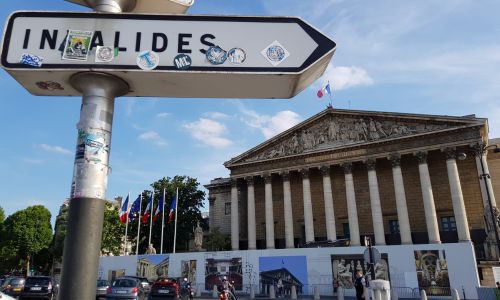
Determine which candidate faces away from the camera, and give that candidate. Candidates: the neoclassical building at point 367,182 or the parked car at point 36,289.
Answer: the parked car

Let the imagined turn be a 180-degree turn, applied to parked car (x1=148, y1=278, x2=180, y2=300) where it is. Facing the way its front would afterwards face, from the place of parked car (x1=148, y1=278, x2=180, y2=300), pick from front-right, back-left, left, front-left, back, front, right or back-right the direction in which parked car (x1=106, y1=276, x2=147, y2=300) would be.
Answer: front-right

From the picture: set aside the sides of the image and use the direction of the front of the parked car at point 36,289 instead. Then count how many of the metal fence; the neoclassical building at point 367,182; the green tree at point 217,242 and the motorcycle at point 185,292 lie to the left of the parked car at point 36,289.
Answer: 0

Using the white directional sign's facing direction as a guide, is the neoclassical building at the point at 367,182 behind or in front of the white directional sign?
behind

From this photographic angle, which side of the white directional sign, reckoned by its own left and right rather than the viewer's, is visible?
front

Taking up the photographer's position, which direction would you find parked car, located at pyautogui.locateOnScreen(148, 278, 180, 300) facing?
facing away from the viewer

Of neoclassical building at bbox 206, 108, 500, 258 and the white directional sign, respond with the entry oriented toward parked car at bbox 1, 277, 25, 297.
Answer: the neoclassical building

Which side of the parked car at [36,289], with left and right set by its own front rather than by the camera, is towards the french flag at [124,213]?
front

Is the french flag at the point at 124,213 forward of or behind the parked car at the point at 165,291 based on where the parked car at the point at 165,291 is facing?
forward

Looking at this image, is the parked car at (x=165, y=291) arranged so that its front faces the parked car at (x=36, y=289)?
no

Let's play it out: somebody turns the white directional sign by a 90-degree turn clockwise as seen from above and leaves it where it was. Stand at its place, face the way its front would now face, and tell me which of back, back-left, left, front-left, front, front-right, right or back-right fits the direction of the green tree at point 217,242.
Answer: right

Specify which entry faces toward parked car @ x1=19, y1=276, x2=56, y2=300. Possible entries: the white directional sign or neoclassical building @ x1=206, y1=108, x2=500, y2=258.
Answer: the neoclassical building

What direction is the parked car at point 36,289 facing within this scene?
away from the camera

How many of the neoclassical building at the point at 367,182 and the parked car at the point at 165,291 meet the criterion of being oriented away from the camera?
1

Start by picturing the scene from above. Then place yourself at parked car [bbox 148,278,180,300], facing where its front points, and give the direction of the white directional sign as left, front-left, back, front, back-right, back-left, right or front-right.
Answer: back

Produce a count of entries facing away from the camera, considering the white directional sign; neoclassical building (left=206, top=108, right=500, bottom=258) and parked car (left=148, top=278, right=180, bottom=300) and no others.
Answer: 1

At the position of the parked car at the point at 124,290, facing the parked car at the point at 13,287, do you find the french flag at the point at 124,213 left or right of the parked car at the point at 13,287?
right

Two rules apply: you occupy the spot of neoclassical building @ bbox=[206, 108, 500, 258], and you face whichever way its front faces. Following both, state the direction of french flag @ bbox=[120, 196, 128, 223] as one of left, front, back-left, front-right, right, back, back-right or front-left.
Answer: front-right
